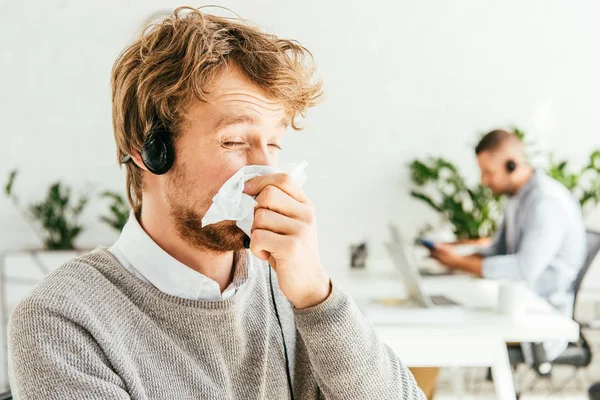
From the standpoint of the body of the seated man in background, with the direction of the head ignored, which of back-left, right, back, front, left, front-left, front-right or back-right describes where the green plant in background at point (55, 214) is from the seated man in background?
front

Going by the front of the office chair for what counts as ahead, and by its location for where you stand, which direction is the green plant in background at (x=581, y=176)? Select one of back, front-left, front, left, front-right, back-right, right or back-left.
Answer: right

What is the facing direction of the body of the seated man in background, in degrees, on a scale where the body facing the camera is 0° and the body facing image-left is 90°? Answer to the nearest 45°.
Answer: approximately 90°

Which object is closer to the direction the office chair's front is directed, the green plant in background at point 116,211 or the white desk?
the green plant in background

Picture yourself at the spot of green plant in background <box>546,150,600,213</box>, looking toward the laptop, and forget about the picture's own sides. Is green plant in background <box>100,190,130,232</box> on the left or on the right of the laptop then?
right

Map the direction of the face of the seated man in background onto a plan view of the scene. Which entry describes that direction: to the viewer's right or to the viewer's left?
to the viewer's left

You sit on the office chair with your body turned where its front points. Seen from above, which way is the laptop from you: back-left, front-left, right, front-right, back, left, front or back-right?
front-left

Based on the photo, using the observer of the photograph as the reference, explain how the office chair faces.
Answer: facing to the left of the viewer

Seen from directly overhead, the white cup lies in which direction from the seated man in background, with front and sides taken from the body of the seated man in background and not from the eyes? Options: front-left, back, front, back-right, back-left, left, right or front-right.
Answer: left

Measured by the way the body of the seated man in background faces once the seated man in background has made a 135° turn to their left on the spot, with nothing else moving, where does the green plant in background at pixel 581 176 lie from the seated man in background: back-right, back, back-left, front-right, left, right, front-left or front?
back-left

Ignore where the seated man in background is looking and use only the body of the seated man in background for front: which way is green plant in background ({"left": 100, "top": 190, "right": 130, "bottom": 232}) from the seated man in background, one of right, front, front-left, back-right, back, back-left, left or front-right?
front
